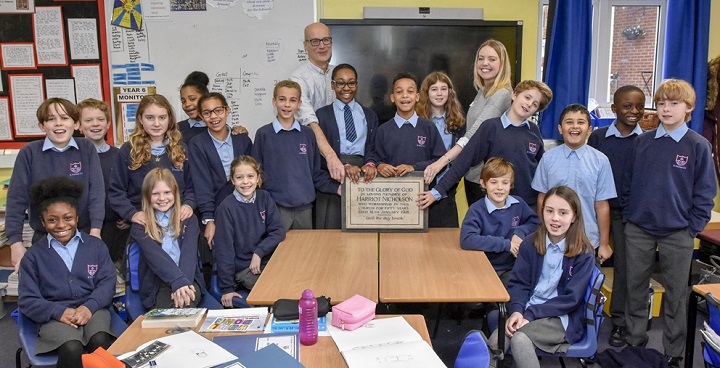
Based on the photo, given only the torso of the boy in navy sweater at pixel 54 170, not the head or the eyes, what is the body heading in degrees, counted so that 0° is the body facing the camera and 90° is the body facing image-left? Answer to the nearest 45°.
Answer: approximately 0°

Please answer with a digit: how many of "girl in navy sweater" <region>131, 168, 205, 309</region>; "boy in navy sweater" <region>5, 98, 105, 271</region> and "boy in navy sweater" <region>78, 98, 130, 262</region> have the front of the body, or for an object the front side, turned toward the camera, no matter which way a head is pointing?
3

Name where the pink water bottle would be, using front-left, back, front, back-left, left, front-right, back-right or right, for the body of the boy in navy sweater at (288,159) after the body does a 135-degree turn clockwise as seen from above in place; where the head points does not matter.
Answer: back-left

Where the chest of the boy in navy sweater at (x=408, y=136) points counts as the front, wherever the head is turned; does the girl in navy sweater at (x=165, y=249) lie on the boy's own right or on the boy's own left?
on the boy's own right

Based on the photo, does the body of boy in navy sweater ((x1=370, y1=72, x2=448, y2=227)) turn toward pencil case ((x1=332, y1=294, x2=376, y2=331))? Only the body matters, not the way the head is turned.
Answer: yes

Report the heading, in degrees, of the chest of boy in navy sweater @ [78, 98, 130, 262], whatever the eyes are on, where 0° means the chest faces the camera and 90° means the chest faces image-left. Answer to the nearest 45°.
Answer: approximately 0°

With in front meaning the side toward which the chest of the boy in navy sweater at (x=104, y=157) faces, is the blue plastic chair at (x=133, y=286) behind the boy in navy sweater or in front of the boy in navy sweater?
in front
